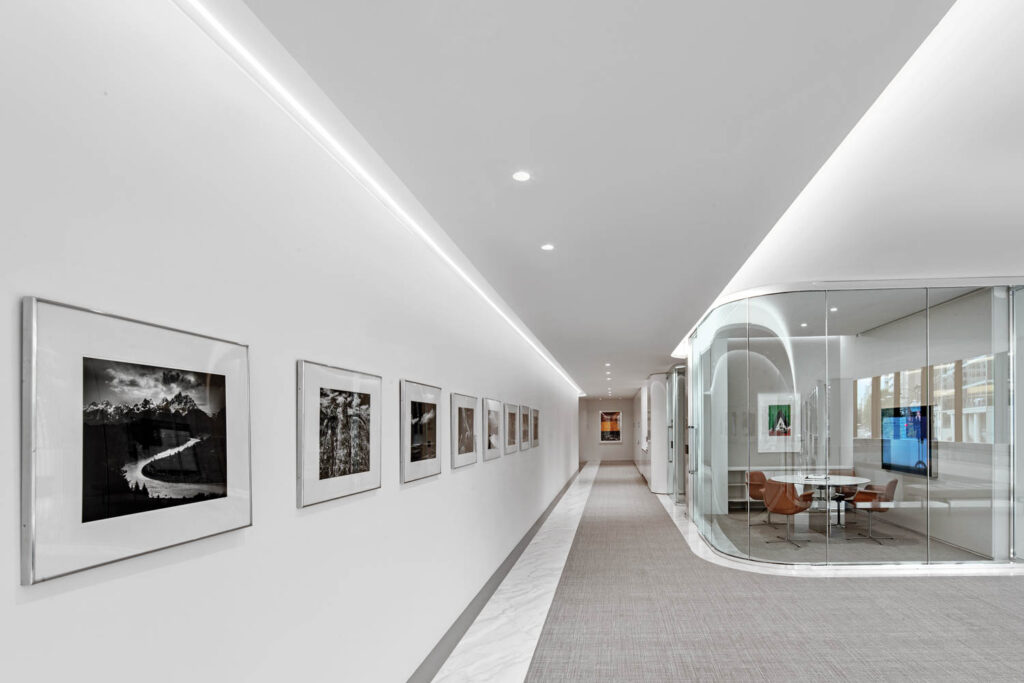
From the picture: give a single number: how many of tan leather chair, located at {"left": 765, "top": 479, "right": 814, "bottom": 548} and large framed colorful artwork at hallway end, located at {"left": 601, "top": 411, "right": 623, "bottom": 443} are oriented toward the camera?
1

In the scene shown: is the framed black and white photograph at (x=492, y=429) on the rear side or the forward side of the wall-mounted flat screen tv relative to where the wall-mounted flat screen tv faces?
on the forward side

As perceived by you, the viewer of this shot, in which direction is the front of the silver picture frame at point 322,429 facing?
facing the viewer and to the right of the viewer

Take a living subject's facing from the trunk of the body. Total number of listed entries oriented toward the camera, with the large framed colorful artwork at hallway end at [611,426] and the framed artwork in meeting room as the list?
2

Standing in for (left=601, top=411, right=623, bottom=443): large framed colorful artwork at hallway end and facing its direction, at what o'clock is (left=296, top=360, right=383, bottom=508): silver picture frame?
The silver picture frame is roughly at 12 o'clock from the large framed colorful artwork at hallway end.

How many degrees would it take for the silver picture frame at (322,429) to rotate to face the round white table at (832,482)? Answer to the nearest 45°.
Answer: approximately 90° to its left
